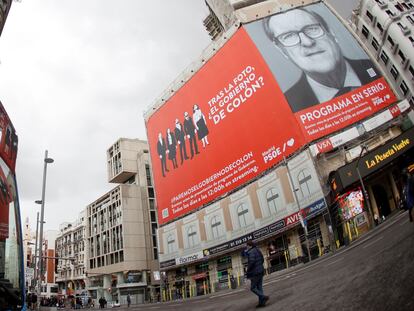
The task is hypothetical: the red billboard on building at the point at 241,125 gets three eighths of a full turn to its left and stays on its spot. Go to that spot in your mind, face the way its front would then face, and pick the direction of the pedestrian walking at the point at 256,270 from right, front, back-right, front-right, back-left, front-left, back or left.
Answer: right

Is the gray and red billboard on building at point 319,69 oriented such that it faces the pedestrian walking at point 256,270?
yes
